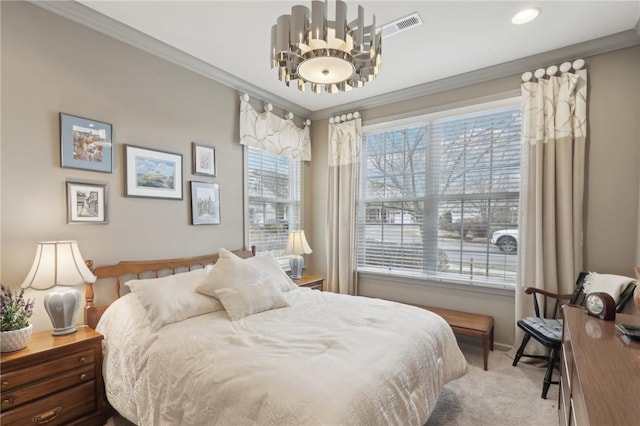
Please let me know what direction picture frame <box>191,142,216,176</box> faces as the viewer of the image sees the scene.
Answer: facing the viewer and to the right of the viewer

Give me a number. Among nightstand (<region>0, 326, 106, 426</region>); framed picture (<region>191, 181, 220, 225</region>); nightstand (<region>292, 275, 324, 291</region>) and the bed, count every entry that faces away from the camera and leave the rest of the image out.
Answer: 0

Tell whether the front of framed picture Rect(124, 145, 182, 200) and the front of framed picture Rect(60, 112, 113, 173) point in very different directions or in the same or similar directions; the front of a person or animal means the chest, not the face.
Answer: same or similar directions

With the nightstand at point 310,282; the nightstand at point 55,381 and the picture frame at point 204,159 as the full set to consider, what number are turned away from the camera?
0

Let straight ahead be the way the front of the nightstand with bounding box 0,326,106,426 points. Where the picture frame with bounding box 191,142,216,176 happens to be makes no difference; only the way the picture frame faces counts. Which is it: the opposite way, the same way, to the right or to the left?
the same way

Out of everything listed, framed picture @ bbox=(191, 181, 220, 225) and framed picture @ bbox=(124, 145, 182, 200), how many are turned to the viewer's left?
0

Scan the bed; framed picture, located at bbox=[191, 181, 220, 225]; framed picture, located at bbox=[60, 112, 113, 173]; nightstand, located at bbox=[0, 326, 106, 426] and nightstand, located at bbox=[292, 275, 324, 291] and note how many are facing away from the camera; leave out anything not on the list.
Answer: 0

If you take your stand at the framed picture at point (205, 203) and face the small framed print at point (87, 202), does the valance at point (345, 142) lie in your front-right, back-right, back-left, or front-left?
back-left

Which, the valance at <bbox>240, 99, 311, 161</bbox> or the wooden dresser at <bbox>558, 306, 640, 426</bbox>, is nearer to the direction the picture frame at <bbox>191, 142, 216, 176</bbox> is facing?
the wooden dresser

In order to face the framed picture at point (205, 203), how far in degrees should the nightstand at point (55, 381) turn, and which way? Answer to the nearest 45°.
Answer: approximately 90° to its left

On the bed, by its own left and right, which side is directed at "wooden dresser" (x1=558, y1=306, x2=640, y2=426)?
front

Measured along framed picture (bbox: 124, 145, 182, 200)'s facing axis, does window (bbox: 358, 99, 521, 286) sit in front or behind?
in front

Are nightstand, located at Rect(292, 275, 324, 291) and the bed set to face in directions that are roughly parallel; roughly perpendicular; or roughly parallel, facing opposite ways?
roughly parallel

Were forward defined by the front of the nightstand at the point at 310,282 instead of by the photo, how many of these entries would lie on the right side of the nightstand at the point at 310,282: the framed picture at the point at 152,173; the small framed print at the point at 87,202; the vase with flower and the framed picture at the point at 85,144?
4

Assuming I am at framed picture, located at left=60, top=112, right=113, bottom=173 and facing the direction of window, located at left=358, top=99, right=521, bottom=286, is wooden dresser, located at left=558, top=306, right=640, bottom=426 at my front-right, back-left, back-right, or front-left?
front-right

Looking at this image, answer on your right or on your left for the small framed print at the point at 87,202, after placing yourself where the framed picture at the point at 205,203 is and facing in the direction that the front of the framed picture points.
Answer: on your right
